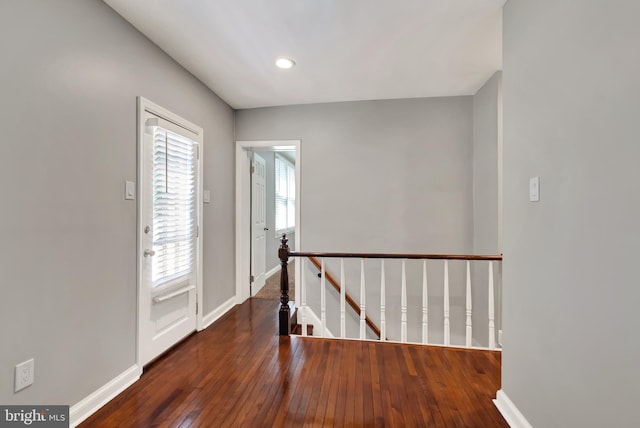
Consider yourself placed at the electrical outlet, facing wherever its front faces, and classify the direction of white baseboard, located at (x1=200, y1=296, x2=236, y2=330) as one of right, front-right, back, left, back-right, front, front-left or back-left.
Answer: left

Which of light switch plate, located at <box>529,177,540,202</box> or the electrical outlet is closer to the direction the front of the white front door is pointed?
the light switch plate

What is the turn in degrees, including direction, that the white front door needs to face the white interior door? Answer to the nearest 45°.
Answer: approximately 90° to its left

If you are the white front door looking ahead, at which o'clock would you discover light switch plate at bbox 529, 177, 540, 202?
The light switch plate is roughly at 12 o'clock from the white front door.

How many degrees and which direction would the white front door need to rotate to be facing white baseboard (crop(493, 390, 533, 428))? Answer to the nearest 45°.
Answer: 0° — it already faces it

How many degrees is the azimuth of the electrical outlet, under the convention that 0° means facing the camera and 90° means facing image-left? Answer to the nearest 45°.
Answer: approximately 315°

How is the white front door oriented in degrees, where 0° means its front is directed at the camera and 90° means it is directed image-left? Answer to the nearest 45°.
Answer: approximately 315°

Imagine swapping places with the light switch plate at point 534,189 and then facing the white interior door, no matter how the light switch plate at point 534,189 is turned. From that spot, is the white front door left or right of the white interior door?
left
